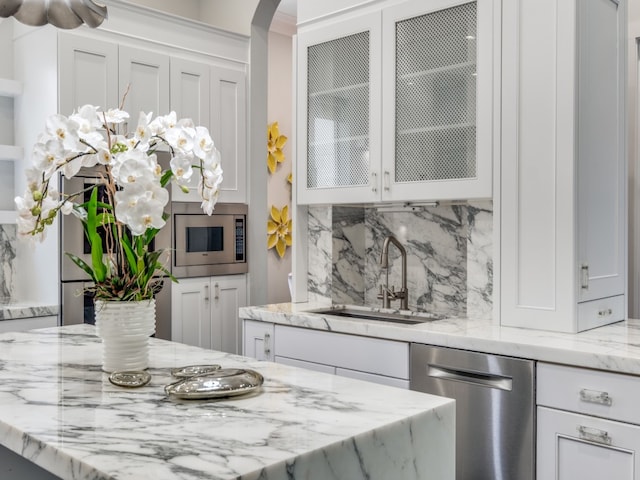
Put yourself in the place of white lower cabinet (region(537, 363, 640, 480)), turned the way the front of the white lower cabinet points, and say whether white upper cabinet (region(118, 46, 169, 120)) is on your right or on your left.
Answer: on your right

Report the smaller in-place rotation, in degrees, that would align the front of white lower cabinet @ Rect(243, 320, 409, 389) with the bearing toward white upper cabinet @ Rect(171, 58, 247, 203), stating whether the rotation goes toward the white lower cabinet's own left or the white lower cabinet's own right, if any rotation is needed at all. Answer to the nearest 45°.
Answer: approximately 90° to the white lower cabinet's own right

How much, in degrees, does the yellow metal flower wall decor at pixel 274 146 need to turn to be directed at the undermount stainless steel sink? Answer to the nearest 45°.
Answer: approximately 45° to its left

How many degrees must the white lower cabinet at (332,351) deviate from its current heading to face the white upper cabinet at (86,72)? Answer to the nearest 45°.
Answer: approximately 90° to its right

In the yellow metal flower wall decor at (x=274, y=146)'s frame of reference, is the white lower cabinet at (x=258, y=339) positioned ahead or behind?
ahead

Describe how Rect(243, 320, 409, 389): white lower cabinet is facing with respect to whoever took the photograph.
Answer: facing the viewer and to the left of the viewer

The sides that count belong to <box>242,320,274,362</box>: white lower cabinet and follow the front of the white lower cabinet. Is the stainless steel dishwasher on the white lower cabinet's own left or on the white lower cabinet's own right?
on the white lower cabinet's own left

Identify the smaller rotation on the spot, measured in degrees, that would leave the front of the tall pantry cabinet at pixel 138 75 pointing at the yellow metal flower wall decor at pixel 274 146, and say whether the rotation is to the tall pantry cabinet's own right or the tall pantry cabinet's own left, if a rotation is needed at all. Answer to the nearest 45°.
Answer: approximately 90° to the tall pantry cabinet's own left

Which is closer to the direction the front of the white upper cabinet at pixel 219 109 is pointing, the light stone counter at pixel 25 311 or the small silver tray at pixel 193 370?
the small silver tray

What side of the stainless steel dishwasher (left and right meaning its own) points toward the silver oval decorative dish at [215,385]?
front

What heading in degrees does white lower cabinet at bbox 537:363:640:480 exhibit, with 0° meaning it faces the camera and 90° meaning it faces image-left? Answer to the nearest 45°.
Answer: approximately 45°

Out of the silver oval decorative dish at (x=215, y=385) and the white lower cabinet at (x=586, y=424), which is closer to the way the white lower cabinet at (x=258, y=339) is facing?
the silver oval decorative dish

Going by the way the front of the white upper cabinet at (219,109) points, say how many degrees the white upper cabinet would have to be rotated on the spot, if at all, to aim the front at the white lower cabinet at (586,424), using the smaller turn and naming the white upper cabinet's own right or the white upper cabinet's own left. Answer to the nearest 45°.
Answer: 0° — it already faces it

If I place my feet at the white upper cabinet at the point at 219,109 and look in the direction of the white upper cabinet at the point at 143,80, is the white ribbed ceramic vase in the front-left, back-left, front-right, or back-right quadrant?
front-left
